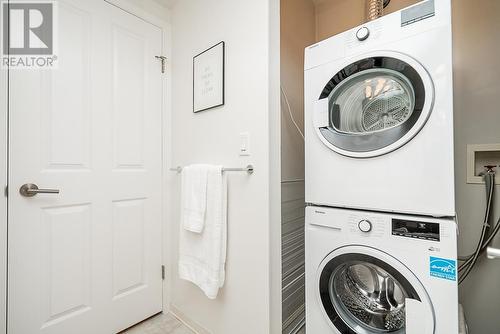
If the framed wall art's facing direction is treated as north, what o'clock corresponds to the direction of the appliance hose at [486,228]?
The appliance hose is roughly at 8 o'clock from the framed wall art.

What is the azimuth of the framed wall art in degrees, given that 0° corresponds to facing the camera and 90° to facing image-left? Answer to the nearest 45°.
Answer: approximately 45°

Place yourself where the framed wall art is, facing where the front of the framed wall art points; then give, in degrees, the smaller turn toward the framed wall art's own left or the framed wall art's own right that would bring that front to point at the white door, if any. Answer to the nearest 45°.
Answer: approximately 45° to the framed wall art's own right

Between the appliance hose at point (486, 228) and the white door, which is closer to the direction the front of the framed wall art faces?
the white door
